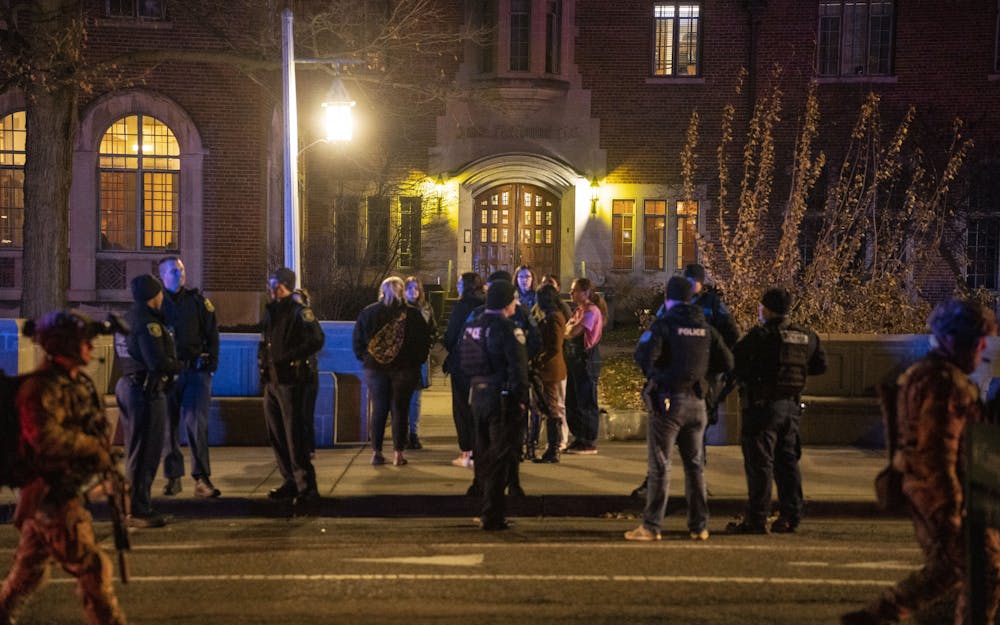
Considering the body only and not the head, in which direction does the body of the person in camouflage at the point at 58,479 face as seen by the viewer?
to the viewer's right

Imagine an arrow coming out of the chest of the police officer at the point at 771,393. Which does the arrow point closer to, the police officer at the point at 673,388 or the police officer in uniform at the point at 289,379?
the police officer in uniform

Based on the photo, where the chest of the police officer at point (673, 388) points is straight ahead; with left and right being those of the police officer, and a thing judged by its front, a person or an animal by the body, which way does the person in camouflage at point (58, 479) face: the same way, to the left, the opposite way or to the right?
to the right

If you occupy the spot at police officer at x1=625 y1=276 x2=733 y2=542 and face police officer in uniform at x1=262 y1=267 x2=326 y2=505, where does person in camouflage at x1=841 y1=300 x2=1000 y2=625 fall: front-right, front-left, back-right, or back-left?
back-left

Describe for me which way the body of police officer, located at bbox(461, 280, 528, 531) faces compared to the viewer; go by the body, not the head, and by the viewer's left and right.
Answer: facing away from the viewer and to the right of the viewer

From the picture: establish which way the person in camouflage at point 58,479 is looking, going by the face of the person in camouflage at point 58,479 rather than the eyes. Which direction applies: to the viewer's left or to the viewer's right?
to the viewer's right

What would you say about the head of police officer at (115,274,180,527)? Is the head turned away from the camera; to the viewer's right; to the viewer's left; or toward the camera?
to the viewer's right

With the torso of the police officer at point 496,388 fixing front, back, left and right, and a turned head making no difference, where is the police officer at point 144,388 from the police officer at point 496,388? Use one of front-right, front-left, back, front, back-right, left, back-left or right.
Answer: back-left
